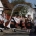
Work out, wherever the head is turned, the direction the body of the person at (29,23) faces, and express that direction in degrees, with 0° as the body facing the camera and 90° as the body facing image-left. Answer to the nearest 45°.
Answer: approximately 0°

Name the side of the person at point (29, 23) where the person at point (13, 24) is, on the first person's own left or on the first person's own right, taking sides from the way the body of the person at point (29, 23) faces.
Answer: on the first person's own right
